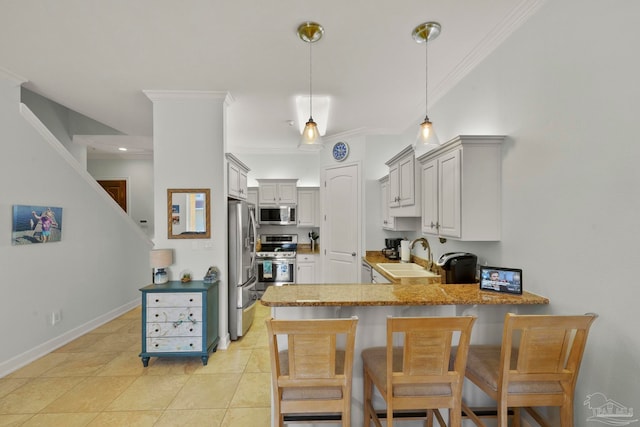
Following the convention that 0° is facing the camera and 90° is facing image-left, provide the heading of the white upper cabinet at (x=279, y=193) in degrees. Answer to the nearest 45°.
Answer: approximately 0°

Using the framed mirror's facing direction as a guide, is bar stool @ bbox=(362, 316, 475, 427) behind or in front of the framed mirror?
in front

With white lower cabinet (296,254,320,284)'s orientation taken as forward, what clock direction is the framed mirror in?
The framed mirror is roughly at 1 o'clock from the white lower cabinet.

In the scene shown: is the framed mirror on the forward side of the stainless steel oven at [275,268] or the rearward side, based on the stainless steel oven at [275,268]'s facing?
on the forward side

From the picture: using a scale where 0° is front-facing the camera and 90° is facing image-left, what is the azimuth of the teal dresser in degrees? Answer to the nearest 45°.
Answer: approximately 0°

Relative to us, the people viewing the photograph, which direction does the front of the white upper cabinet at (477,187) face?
facing to the left of the viewer
